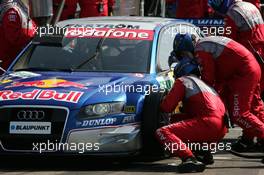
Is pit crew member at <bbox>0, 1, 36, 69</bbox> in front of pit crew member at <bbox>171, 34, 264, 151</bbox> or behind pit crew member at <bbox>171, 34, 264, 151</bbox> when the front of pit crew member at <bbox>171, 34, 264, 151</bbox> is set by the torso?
in front

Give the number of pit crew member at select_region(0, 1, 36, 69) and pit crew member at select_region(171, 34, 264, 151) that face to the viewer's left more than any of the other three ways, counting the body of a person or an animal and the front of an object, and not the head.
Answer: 1

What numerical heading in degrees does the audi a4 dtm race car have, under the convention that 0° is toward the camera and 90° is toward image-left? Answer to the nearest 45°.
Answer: approximately 45°

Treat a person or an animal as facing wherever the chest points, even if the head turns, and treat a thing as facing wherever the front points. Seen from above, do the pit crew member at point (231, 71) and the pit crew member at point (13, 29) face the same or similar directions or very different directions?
very different directions

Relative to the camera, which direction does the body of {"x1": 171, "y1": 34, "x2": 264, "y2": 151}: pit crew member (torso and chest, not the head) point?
to the viewer's left
